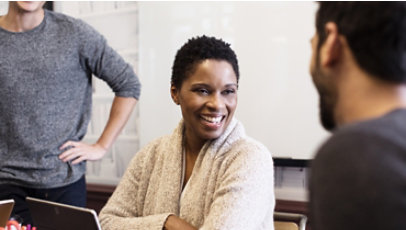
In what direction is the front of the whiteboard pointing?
toward the camera

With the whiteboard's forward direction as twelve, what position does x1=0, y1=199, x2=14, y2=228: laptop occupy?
The laptop is roughly at 1 o'clock from the whiteboard.

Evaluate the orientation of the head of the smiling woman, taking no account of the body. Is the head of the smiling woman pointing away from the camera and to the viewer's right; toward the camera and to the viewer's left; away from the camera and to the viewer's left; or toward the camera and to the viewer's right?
toward the camera and to the viewer's right

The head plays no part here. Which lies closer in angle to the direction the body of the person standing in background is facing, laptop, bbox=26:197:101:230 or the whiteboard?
the laptop

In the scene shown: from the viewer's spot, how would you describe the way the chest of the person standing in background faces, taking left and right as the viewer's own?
facing the viewer

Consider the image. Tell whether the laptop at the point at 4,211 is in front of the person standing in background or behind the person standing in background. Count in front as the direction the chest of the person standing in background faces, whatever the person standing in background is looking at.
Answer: in front

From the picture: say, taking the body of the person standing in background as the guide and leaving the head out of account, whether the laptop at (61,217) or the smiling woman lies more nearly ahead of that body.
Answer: the laptop

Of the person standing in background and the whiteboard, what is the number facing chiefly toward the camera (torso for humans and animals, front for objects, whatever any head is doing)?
2

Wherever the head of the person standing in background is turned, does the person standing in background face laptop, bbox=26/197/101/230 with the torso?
yes

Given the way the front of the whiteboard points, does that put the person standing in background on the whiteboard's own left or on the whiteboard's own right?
on the whiteboard's own right
